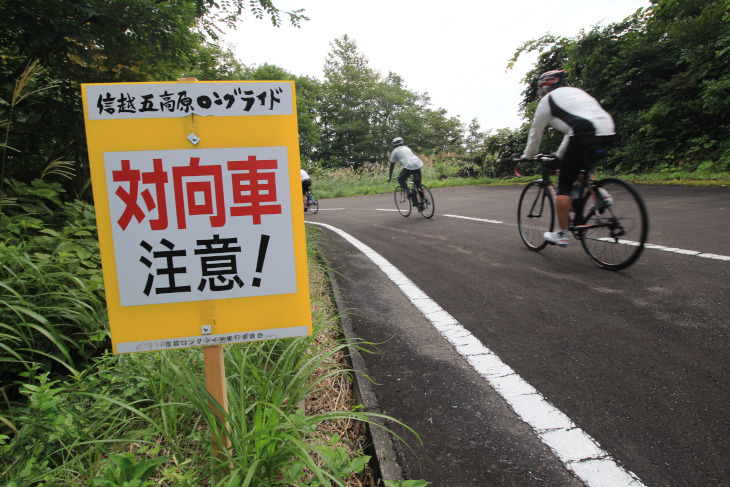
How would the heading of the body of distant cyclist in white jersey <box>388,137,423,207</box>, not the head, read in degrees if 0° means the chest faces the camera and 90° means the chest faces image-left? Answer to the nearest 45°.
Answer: approximately 135°

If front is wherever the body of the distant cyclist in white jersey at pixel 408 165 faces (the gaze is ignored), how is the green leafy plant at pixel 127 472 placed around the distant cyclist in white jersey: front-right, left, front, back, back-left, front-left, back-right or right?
back-left

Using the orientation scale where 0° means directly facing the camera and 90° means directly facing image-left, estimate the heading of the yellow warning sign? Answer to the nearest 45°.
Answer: approximately 0°

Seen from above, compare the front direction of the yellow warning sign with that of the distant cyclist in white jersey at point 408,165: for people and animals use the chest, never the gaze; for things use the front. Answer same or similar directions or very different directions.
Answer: very different directions

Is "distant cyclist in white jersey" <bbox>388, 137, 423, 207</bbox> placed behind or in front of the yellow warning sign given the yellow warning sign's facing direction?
behind
